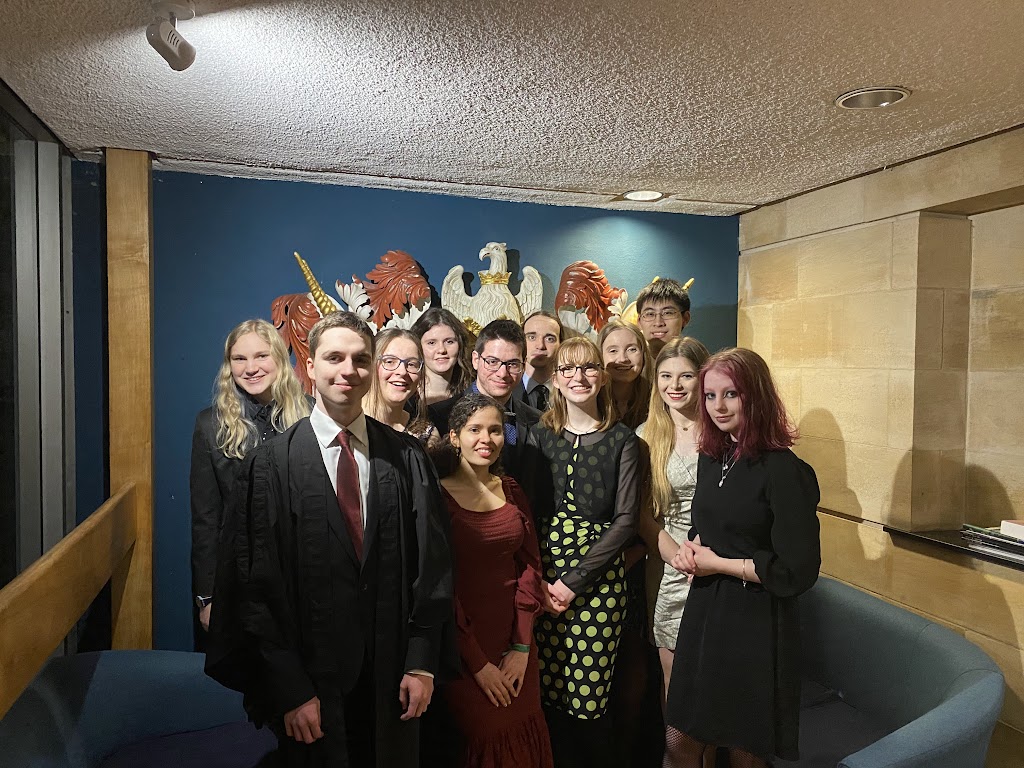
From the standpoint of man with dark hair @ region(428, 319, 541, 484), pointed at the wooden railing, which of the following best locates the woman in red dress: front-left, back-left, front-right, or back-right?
front-left

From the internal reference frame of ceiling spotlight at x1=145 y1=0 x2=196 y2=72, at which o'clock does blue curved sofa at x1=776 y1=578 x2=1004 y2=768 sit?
The blue curved sofa is roughly at 12 o'clock from the ceiling spotlight.

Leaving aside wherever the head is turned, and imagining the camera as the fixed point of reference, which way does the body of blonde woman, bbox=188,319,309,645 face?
toward the camera

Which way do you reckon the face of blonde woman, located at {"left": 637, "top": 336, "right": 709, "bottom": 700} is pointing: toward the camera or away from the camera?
toward the camera

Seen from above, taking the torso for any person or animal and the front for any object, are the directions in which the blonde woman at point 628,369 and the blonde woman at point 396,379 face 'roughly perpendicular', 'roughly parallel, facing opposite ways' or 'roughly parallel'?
roughly parallel

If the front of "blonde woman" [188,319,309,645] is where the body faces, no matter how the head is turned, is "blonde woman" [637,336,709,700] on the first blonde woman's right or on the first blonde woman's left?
on the first blonde woman's left

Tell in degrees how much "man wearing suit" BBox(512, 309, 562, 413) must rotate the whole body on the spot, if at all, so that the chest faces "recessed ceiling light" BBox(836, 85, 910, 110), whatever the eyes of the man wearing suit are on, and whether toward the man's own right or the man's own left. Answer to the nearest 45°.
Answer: approximately 45° to the man's own left

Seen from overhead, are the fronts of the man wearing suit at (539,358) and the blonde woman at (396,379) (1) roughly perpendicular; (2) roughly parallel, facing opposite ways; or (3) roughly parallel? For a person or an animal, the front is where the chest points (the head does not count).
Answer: roughly parallel

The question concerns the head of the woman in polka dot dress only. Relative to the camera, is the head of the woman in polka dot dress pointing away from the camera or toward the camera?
toward the camera

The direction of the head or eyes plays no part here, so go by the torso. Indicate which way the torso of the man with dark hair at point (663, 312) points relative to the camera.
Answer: toward the camera
